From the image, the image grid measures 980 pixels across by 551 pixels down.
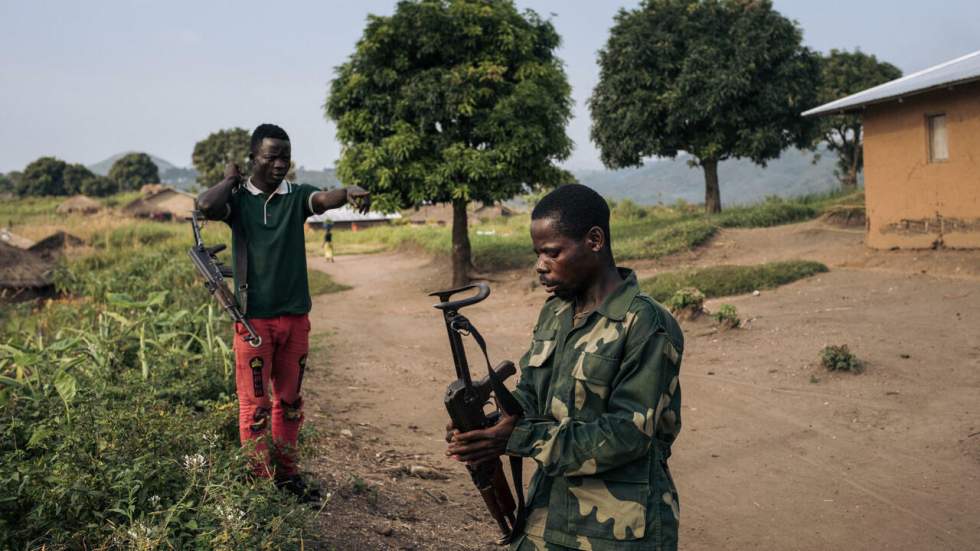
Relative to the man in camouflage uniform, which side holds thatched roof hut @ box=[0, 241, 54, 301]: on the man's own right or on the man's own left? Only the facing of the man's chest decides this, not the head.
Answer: on the man's own right

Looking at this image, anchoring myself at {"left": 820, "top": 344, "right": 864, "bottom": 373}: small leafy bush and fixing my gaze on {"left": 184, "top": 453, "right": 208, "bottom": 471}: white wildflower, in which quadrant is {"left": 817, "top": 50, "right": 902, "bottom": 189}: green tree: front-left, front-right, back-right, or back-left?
back-right

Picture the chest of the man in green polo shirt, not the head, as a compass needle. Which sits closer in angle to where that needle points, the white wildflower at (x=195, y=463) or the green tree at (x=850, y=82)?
the white wildflower

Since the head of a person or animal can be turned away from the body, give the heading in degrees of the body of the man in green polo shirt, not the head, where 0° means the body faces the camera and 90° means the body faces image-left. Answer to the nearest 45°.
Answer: approximately 0°

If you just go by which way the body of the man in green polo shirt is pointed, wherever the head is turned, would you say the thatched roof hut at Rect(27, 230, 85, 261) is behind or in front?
behind

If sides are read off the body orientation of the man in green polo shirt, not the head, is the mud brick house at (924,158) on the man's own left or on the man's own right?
on the man's own left

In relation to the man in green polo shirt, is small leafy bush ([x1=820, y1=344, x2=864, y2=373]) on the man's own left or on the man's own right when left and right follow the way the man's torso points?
on the man's own left

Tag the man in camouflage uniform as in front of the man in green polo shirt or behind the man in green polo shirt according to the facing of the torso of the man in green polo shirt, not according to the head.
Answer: in front

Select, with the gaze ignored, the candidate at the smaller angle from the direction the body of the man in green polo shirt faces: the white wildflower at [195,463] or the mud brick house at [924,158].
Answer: the white wildflower
